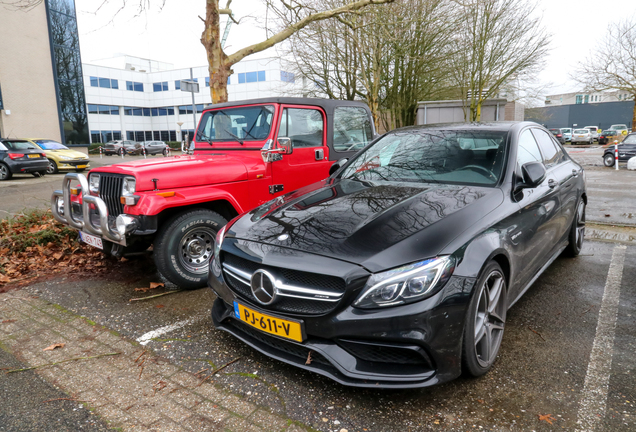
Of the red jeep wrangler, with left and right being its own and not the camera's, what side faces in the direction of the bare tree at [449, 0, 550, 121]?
back

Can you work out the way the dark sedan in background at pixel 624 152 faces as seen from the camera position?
facing to the left of the viewer

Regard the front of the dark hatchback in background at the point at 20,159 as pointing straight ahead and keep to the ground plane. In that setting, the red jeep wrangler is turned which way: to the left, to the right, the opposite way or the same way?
to the left

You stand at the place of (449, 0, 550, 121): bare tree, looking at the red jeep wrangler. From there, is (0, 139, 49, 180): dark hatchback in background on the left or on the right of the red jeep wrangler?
right

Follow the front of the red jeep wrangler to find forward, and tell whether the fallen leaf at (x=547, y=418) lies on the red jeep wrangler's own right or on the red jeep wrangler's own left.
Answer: on the red jeep wrangler's own left

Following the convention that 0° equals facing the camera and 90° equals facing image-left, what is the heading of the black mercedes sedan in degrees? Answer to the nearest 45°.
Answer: approximately 45°

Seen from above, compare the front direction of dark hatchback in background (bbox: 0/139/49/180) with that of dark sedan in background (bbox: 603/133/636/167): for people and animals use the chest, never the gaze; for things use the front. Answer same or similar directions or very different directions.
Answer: same or similar directions

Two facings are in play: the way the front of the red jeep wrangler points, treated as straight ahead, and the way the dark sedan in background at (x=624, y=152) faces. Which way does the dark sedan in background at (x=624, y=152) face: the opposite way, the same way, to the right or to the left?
to the right

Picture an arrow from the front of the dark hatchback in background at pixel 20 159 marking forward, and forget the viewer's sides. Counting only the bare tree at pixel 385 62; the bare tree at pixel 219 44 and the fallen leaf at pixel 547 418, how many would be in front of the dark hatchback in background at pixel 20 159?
0

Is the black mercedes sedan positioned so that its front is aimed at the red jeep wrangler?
no

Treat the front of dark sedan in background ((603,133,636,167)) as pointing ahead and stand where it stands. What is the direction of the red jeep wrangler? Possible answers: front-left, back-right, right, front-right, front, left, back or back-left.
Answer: left

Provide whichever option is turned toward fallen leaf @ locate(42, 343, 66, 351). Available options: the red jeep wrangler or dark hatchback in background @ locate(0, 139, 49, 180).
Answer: the red jeep wrangler
